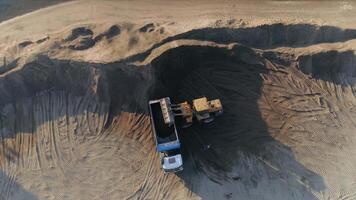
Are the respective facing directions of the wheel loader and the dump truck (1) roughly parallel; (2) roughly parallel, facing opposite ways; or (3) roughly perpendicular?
roughly perpendicular

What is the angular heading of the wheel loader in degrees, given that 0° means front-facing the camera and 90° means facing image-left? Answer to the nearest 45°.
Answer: approximately 90°

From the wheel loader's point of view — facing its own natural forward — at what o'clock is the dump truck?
The dump truck is roughly at 11 o'clock from the wheel loader.

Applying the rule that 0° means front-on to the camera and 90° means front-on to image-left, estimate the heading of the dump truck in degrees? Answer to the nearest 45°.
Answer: approximately 0°

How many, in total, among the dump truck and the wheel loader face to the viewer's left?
1

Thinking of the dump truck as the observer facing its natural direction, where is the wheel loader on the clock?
The wheel loader is roughly at 8 o'clock from the dump truck.
